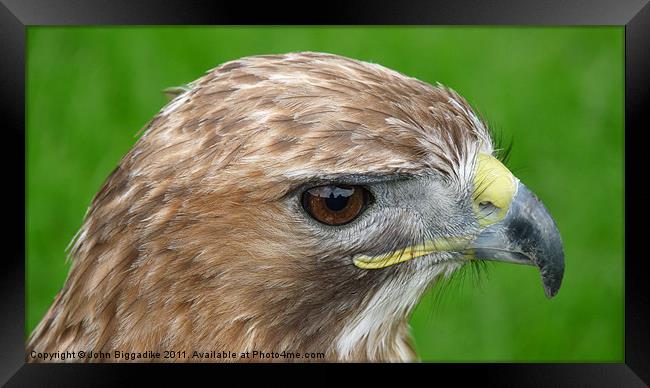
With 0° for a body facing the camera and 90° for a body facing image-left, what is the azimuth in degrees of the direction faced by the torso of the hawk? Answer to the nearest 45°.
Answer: approximately 270°
